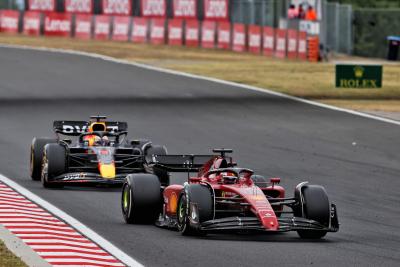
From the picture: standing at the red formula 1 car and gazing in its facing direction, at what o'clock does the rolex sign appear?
The rolex sign is roughly at 8 o'clock from the red formula 1 car.

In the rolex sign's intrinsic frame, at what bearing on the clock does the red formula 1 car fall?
The red formula 1 car is roughly at 12 o'clock from the rolex sign.

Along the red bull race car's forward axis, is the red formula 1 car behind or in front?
in front

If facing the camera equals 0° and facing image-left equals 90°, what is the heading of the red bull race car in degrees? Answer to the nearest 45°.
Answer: approximately 0°

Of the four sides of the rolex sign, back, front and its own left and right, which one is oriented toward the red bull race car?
front

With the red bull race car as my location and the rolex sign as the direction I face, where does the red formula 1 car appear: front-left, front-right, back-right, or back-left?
back-right

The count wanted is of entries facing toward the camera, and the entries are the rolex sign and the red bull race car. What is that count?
2

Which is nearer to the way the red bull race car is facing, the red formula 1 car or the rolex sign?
the red formula 1 car

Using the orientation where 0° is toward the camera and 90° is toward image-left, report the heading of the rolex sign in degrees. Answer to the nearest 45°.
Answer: approximately 0°

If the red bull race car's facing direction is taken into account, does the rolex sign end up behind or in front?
behind

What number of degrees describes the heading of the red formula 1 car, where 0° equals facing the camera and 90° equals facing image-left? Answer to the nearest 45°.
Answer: approximately 315°
